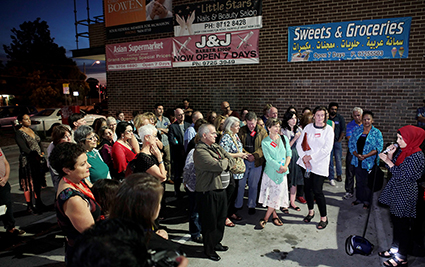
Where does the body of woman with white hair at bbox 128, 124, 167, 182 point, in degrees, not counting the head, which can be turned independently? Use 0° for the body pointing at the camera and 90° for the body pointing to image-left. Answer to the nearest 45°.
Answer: approximately 270°

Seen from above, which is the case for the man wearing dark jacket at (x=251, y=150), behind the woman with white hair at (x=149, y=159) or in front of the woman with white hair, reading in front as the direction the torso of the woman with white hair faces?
in front

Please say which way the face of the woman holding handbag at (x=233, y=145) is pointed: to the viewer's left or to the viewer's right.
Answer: to the viewer's right

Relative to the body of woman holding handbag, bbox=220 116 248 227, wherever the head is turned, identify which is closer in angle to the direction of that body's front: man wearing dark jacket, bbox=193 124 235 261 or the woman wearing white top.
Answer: the woman wearing white top

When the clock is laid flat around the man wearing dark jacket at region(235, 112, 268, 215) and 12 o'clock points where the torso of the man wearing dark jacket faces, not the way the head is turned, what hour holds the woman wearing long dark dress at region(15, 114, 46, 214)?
The woman wearing long dark dress is roughly at 3 o'clock from the man wearing dark jacket.

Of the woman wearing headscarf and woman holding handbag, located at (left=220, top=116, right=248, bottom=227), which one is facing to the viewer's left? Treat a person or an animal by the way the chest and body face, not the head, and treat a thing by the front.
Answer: the woman wearing headscarf

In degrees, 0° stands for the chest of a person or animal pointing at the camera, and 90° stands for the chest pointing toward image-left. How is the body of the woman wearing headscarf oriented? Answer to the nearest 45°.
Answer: approximately 90°

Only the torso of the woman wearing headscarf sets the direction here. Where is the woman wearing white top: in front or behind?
in front

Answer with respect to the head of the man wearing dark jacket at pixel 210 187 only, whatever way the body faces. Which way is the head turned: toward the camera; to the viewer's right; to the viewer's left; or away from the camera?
to the viewer's right

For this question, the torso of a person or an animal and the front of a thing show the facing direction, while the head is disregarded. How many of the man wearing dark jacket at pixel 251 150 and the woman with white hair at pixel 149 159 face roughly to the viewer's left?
0

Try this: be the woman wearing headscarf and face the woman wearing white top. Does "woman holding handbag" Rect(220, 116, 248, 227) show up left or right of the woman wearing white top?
left

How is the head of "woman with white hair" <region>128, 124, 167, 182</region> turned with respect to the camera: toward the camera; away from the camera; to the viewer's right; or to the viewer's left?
to the viewer's right

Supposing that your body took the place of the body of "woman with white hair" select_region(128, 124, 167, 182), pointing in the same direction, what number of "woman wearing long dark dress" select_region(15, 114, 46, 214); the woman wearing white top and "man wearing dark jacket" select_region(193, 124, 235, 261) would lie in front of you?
2

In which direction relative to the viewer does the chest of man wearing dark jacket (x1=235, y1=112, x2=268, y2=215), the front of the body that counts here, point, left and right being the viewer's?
facing the viewer

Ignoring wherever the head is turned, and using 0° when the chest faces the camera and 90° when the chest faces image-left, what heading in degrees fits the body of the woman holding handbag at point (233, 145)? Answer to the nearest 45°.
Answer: approximately 270°
